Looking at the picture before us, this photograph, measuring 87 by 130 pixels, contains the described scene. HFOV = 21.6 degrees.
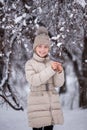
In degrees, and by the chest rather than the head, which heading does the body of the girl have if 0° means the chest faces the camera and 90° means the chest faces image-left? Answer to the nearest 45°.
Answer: approximately 315°
